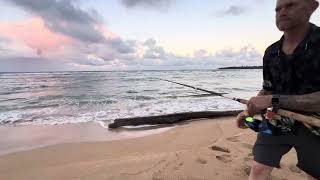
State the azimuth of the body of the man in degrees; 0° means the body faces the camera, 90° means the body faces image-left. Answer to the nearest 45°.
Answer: approximately 45°

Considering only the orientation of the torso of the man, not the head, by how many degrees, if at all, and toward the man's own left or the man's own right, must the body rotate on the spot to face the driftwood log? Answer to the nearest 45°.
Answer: approximately 90° to the man's own right
